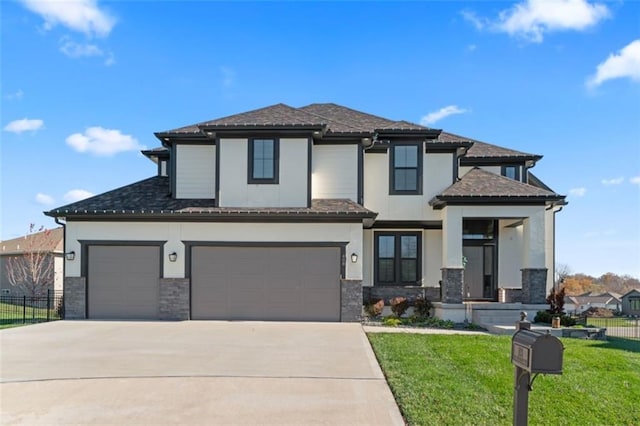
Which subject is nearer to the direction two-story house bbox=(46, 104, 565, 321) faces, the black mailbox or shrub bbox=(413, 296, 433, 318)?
the black mailbox

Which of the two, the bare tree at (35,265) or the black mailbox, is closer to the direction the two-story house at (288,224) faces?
the black mailbox

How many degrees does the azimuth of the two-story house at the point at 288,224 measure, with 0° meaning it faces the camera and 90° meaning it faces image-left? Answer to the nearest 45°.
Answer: approximately 0°

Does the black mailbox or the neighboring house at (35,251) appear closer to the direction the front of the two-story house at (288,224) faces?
the black mailbox
